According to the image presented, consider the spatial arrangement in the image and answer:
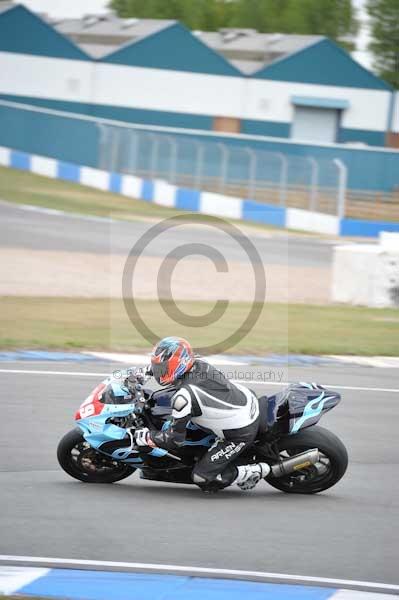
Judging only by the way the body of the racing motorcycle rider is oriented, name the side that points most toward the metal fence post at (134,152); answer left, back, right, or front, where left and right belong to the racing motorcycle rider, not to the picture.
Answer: right

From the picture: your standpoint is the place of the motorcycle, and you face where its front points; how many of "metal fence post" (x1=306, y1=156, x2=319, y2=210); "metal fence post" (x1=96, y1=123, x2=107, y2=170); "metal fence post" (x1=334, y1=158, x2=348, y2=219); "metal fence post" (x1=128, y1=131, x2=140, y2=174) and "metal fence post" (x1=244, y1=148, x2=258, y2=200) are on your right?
5

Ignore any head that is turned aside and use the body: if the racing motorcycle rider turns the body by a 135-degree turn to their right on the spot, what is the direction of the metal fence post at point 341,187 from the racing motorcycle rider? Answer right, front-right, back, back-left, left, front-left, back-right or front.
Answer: front-left

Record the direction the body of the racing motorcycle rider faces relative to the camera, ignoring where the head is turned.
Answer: to the viewer's left

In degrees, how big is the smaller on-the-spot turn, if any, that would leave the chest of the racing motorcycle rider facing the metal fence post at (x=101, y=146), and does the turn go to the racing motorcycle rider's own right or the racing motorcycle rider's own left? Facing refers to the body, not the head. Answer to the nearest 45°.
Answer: approximately 90° to the racing motorcycle rider's own right

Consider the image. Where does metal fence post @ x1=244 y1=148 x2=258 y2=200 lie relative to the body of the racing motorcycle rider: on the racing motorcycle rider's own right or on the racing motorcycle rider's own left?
on the racing motorcycle rider's own right

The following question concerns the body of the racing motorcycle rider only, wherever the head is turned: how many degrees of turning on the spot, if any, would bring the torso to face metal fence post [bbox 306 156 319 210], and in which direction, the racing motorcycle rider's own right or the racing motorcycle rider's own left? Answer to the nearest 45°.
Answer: approximately 90° to the racing motorcycle rider's own right

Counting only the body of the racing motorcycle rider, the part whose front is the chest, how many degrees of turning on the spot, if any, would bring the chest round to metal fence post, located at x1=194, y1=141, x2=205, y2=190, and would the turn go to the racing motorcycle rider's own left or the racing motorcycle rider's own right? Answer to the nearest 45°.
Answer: approximately 90° to the racing motorcycle rider's own right

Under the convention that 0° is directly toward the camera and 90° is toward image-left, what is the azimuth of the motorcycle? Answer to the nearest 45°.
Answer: approximately 90°

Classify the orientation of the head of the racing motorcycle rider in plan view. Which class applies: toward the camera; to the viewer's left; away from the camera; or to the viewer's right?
to the viewer's left

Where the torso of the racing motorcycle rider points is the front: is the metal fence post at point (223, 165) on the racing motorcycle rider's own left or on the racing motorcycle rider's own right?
on the racing motorcycle rider's own right

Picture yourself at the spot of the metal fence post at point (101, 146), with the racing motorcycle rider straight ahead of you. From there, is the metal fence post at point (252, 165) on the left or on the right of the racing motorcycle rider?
left

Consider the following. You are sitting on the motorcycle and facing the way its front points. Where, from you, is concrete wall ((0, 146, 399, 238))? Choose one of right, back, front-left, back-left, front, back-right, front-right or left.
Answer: right
